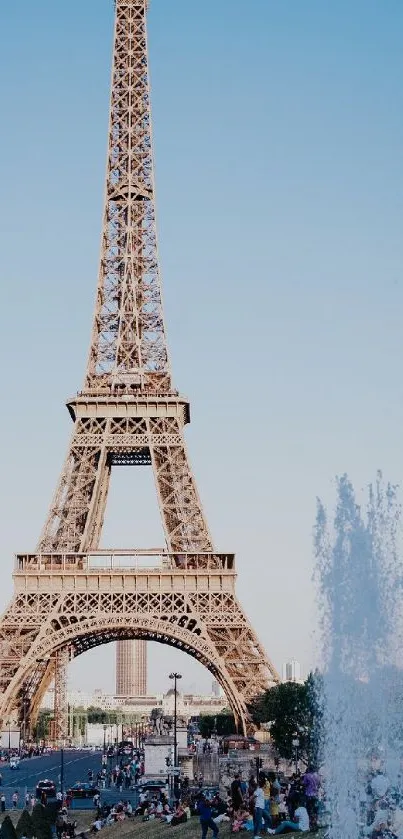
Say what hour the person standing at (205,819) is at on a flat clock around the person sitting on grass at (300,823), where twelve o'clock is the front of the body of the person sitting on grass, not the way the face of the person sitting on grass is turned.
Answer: The person standing is roughly at 1 o'clock from the person sitting on grass.

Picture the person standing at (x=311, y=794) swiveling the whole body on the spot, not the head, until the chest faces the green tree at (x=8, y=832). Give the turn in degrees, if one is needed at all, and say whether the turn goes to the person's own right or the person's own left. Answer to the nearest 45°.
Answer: approximately 45° to the person's own left

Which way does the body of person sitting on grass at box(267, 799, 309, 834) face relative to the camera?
to the viewer's left

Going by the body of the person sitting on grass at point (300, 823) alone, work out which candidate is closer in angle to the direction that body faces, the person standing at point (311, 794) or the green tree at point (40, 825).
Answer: the green tree

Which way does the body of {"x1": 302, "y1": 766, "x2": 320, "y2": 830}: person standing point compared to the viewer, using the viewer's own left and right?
facing away from the viewer

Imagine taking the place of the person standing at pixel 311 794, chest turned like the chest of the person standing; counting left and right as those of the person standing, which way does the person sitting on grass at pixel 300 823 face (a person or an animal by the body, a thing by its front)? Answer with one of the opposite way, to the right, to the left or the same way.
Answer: to the left

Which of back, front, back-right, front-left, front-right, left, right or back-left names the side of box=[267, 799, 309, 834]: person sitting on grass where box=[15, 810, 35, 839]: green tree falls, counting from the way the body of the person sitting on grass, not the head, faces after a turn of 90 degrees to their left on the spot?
back-right

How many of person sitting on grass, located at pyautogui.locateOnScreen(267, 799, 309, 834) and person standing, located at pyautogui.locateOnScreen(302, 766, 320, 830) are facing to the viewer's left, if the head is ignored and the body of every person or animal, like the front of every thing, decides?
1

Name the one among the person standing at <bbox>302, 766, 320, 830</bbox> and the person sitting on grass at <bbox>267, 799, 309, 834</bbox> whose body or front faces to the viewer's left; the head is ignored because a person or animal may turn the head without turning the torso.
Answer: the person sitting on grass
